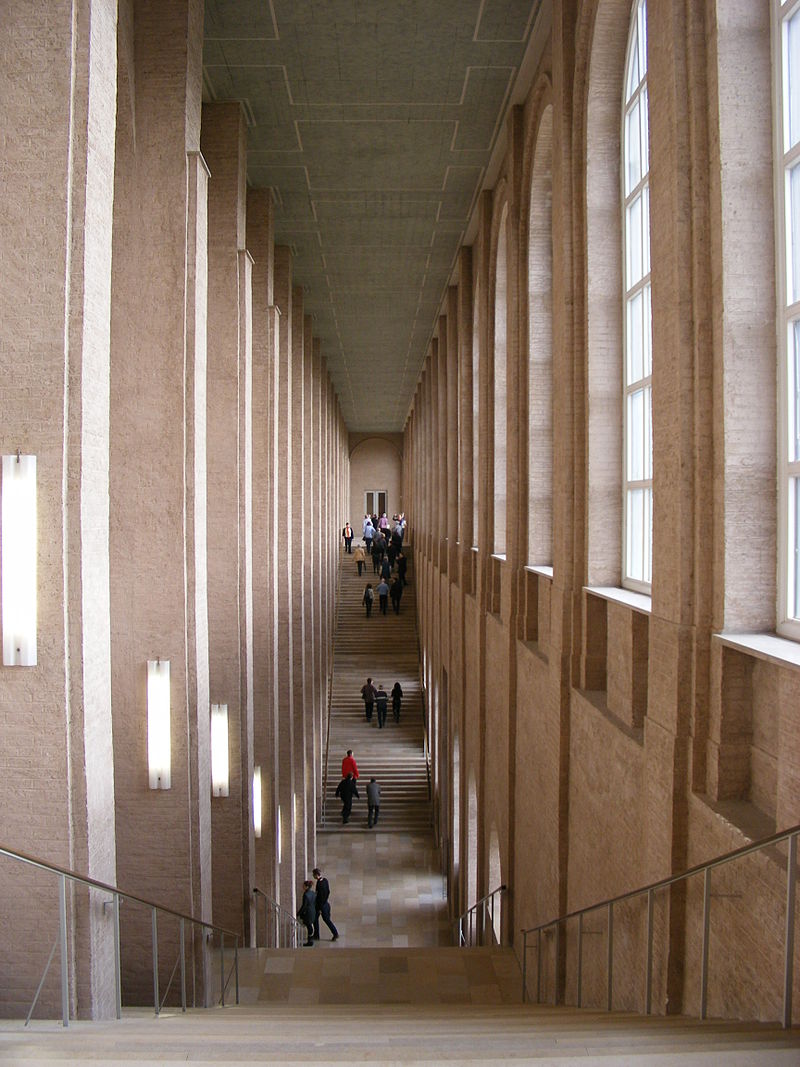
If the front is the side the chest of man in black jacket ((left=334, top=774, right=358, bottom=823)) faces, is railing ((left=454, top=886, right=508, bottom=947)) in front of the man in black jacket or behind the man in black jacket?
behind

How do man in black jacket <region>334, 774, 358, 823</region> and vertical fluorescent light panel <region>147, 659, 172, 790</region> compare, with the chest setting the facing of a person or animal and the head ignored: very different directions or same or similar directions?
very different directions

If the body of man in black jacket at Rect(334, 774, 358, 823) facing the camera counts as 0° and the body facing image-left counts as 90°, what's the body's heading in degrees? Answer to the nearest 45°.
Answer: approximately 180°

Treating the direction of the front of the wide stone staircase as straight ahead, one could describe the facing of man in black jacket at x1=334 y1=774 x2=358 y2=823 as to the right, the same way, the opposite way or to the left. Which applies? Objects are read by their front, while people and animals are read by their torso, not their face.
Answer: the opposite way
